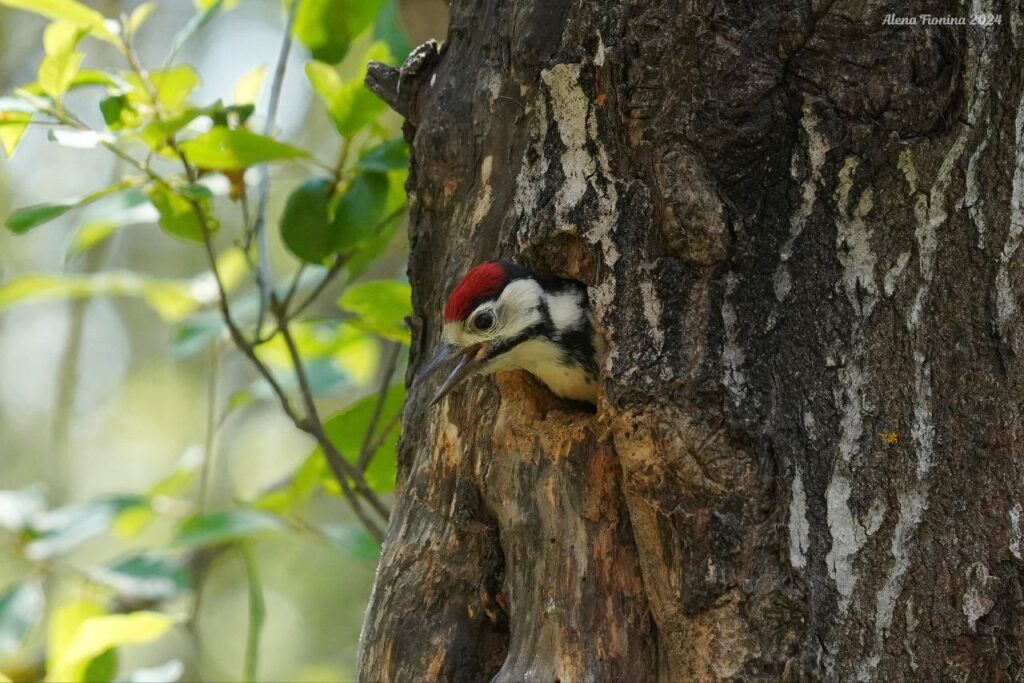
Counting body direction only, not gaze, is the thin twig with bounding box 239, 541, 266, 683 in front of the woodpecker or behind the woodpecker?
in front

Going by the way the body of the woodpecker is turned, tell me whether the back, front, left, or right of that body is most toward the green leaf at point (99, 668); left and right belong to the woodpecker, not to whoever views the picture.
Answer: front

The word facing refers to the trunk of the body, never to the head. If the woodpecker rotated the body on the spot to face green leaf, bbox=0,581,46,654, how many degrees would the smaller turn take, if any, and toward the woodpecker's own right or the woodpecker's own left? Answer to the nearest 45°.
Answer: approximately 45° to the woodpecker's own right

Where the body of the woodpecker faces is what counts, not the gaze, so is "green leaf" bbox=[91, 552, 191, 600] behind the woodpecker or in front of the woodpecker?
in front

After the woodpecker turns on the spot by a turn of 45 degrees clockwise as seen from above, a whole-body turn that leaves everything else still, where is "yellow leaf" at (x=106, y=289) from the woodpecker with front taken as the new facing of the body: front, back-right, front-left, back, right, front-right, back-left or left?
front

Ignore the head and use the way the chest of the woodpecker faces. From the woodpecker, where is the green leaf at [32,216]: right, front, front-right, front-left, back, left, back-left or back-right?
front

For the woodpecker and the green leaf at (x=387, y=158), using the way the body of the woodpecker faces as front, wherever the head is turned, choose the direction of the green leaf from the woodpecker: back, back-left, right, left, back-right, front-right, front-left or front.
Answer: front-right

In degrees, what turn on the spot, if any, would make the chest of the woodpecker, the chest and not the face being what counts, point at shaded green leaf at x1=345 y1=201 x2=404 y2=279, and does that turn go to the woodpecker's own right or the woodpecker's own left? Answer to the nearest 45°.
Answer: approximately 45° to the woodpecker's own right

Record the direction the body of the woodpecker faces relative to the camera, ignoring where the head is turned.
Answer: to the viewer's left

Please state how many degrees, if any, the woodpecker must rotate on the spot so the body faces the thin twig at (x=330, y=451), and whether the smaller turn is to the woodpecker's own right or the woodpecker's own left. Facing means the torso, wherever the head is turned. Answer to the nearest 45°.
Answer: approximately 45° to the woodpecker's own right

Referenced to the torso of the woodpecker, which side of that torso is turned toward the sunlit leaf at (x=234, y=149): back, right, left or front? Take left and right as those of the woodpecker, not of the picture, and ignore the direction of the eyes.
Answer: front

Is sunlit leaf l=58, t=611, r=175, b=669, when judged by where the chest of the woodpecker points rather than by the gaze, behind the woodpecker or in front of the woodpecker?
in front

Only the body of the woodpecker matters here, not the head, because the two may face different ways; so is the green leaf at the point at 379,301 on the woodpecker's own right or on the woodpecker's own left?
on the woodpecker's own right

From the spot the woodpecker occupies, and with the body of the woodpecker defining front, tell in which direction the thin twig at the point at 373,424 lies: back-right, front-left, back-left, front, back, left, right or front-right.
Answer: front-right

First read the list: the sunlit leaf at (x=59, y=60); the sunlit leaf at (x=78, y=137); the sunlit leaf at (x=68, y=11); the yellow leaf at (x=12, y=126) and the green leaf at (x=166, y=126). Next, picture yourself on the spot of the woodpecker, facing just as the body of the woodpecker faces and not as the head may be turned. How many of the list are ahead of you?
5
